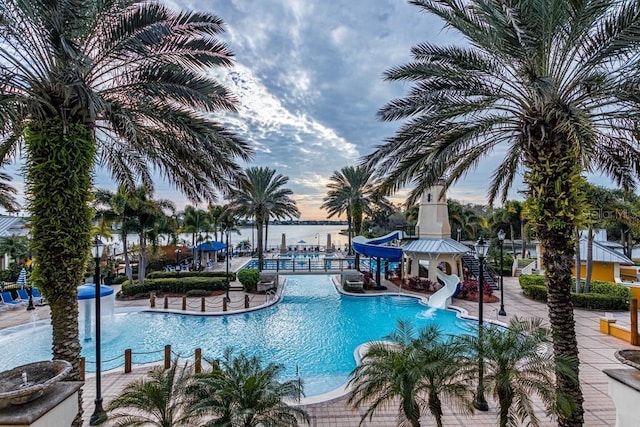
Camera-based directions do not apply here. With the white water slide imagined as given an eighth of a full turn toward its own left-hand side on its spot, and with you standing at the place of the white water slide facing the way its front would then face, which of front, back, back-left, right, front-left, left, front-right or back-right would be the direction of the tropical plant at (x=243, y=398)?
front

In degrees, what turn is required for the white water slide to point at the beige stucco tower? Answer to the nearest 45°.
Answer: approximately 135° to its right

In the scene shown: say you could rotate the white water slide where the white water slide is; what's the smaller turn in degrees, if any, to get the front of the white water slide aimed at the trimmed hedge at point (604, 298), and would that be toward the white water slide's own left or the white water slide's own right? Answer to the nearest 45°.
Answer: approximately 135° to the white water slide's own left

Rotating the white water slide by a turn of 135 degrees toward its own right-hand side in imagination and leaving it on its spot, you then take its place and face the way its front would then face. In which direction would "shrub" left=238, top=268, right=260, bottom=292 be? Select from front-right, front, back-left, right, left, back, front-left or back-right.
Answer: left

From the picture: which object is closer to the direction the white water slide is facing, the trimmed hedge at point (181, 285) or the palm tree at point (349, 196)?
the trimmed hedge

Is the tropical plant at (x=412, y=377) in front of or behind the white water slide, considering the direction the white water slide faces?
in front

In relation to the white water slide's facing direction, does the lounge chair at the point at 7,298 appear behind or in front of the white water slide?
in front

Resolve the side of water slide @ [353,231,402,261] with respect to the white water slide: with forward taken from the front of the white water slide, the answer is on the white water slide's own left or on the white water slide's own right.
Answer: on the white water slide's own right

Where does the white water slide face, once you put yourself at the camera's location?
facing the viewer and to the left of the viewer

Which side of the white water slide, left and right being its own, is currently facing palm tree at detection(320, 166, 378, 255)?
right
